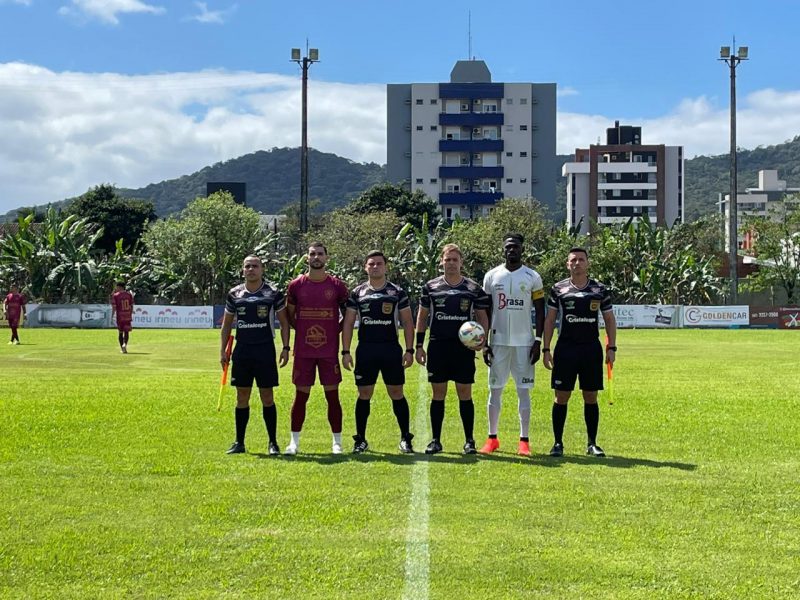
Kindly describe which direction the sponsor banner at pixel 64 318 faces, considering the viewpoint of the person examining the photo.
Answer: facing the viewer

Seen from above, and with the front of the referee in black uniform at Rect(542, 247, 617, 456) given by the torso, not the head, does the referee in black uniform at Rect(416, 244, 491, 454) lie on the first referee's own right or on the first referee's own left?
on the first referee's own right

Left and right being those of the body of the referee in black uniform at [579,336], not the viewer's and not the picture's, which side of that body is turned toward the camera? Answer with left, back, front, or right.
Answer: front

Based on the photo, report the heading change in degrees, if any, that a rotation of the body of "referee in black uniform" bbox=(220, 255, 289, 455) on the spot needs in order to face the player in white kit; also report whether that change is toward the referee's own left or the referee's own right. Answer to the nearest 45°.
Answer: approximately 90° to the referee's own left

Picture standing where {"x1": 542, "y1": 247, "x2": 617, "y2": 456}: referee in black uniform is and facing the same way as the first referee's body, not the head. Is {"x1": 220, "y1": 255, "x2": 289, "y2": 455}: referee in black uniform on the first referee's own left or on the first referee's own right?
on the first referee's own right

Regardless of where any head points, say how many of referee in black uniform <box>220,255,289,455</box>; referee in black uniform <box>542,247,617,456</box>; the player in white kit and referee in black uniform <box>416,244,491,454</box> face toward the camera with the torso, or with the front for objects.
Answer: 4

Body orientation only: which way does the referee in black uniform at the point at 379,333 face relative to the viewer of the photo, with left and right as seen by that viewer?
facing the viewer

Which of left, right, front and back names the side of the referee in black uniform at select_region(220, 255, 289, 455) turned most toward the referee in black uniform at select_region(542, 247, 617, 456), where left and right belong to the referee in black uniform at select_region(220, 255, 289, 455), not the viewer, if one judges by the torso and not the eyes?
left

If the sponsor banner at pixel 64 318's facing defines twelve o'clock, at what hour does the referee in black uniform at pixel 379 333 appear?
The referee in black uniform is roughly at 12 o'clock from the sponsor banner.

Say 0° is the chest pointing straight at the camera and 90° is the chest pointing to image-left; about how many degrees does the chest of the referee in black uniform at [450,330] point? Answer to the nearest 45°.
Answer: approximately 0°

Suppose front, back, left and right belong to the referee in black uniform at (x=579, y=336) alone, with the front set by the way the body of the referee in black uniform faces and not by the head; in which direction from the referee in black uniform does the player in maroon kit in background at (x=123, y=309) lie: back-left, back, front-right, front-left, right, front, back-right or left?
back-right

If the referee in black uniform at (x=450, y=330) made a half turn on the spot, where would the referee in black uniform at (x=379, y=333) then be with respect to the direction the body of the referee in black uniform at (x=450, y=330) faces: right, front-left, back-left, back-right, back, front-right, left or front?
left
